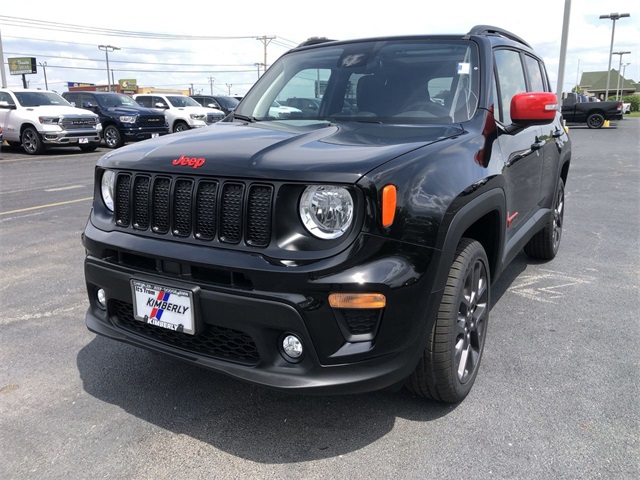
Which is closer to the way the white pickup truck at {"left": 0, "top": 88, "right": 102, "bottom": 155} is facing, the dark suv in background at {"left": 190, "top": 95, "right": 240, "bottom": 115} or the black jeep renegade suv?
the black jeep renegade suv

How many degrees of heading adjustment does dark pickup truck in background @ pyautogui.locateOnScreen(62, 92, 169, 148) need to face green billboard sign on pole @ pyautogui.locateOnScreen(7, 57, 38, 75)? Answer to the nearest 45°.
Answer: approximately 135° to its left

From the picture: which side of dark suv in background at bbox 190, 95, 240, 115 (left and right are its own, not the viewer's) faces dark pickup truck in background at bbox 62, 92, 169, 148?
right

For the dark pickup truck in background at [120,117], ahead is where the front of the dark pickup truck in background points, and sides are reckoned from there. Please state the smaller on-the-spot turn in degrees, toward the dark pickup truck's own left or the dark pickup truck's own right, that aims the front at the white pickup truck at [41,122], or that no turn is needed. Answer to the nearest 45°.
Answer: approximately 90° to the dark pickup truck's own right

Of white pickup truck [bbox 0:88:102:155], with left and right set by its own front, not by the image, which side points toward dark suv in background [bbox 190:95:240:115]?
left

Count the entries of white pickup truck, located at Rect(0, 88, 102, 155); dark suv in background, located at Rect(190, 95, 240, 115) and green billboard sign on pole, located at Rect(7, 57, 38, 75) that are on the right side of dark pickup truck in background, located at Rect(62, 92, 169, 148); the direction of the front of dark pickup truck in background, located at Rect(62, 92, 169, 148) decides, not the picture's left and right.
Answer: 1

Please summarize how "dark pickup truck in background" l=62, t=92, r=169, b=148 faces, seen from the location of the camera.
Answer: facing the viewer and to the right of the viewer

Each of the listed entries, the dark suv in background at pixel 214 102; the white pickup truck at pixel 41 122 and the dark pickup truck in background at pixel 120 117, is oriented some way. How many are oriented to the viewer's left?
0

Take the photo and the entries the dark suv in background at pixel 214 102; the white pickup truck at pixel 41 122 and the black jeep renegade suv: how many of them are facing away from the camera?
0

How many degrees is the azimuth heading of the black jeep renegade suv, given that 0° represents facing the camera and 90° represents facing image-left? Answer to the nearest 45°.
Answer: approximately 45°

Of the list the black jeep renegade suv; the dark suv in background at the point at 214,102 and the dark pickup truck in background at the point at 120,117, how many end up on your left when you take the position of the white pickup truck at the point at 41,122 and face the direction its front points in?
2

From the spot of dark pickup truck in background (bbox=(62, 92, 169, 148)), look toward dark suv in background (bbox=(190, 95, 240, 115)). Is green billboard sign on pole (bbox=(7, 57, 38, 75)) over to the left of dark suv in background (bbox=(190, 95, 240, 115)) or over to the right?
left
